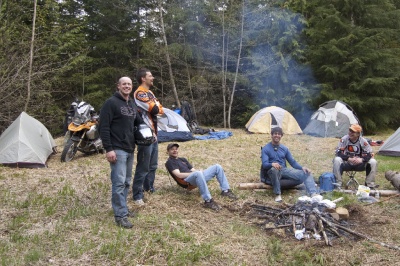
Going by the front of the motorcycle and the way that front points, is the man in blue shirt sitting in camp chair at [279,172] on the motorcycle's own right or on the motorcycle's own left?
on the motorcycle's own left

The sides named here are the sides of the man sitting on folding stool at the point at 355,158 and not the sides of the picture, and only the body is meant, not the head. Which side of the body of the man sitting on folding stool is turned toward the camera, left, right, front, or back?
front

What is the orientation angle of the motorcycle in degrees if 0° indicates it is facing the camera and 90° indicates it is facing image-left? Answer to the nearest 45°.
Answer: approximately 45°

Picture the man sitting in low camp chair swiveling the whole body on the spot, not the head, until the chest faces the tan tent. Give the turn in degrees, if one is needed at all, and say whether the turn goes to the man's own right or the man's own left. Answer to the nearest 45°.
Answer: approximately 135° to the man's own left

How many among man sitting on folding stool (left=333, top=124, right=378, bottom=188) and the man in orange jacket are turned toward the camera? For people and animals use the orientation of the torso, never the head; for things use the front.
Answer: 1

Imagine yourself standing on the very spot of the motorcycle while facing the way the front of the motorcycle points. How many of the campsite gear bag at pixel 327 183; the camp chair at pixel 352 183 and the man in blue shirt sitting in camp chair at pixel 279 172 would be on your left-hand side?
3

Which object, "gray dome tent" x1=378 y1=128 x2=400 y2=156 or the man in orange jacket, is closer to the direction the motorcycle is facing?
the man in orange jacket

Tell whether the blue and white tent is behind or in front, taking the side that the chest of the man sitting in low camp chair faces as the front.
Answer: behind

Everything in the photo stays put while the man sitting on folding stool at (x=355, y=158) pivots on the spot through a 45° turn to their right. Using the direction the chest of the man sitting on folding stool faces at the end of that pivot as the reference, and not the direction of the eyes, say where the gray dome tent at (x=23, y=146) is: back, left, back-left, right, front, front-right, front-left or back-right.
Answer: front-right

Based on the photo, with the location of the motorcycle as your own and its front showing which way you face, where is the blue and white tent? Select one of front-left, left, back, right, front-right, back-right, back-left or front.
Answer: back
